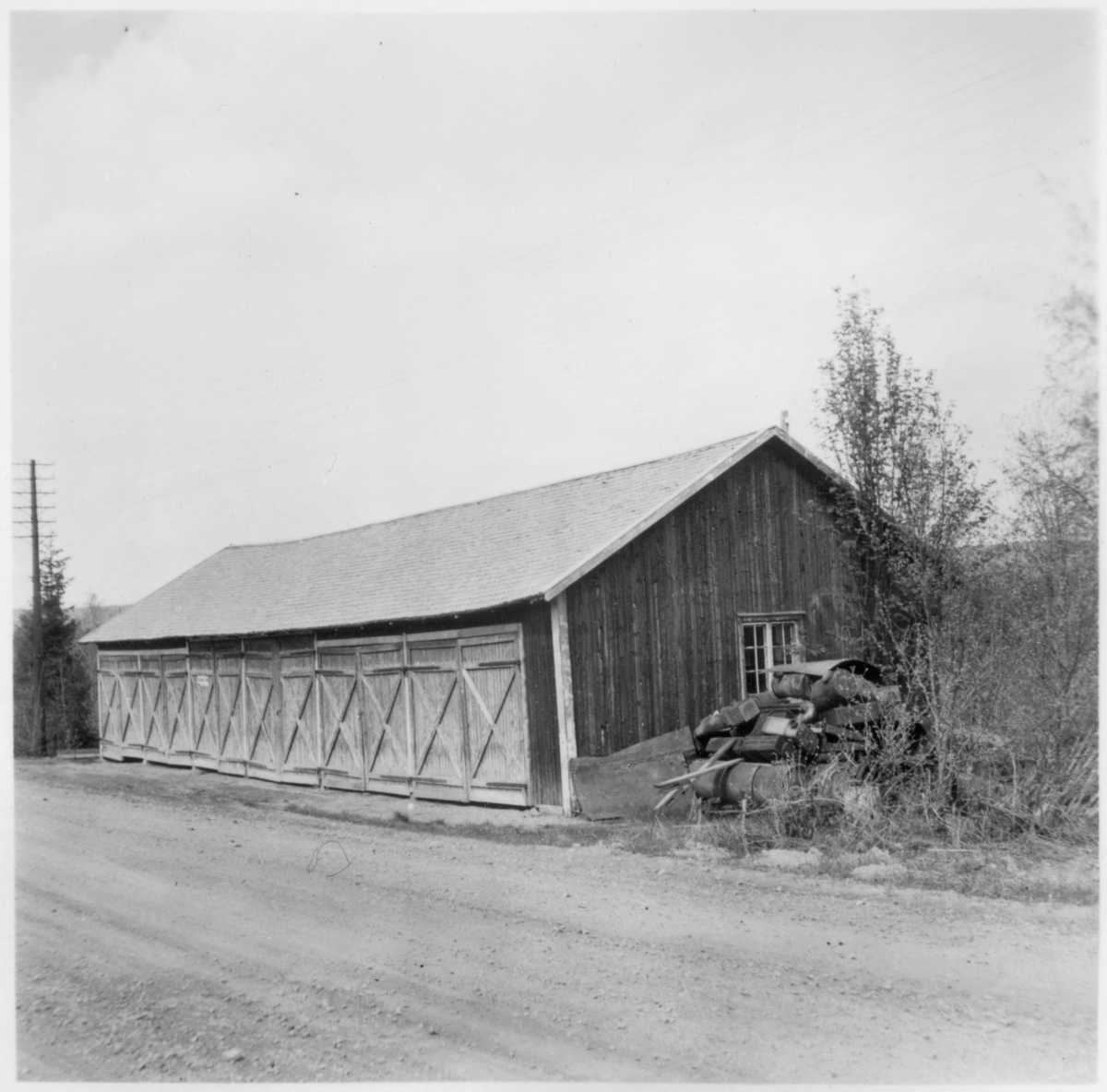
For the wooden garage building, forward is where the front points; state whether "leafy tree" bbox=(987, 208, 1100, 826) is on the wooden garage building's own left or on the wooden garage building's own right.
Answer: on the wooden garage building's own left

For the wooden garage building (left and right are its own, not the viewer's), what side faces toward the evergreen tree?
right

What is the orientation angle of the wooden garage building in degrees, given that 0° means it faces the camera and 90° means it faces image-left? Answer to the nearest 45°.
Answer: approximately 45°

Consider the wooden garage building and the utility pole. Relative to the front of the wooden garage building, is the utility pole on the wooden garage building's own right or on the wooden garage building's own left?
on the wooden garage building's own right
